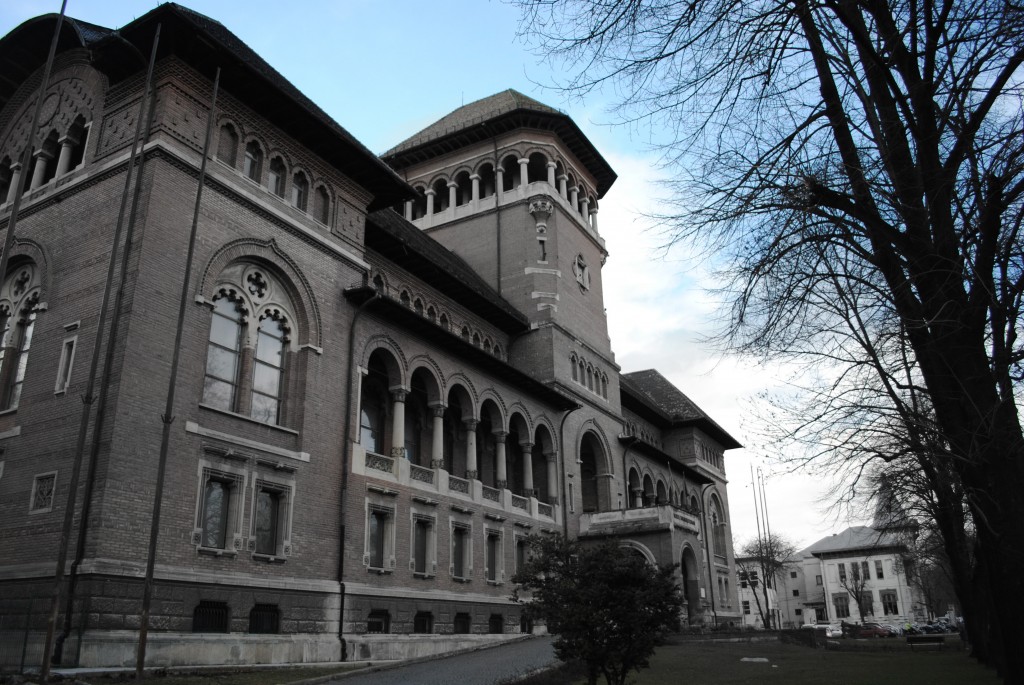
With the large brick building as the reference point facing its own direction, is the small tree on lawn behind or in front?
in front

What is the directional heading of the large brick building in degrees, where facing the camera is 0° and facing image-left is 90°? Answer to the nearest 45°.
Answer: approximately 315°
